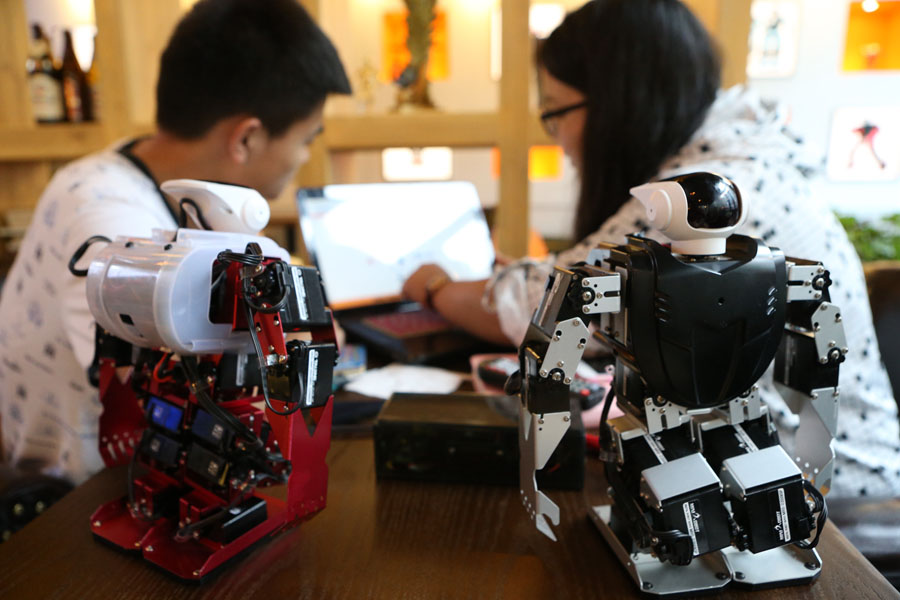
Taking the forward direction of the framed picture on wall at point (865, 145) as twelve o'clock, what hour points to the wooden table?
The wooden table is roughly at 12 o'clock from the framed picture on wall.

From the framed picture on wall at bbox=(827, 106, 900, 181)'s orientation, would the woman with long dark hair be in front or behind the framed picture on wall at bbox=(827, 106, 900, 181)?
in front

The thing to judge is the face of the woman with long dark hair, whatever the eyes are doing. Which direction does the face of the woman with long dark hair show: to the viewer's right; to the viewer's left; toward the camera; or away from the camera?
to the viewer's left

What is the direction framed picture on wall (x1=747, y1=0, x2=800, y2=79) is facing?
toward the camera

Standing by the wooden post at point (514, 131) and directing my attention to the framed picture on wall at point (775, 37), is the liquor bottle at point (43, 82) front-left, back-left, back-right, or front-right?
back-left

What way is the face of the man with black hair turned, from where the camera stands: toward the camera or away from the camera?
away from the camera

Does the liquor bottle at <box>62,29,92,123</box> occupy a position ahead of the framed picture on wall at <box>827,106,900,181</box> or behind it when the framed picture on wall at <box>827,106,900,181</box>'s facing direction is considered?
ahead

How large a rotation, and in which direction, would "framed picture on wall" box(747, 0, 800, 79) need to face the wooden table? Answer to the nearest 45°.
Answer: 0° — it already faces it

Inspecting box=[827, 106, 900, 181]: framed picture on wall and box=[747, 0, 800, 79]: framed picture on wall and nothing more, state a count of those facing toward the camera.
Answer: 2

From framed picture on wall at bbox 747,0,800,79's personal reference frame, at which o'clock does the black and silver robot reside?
The black and silver robot is roughly at 12 o'clock from the framed picture on wall.

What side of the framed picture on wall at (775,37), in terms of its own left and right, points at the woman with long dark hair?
front

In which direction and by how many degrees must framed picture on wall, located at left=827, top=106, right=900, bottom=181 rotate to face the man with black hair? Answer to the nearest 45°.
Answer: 0° — it already faces them
